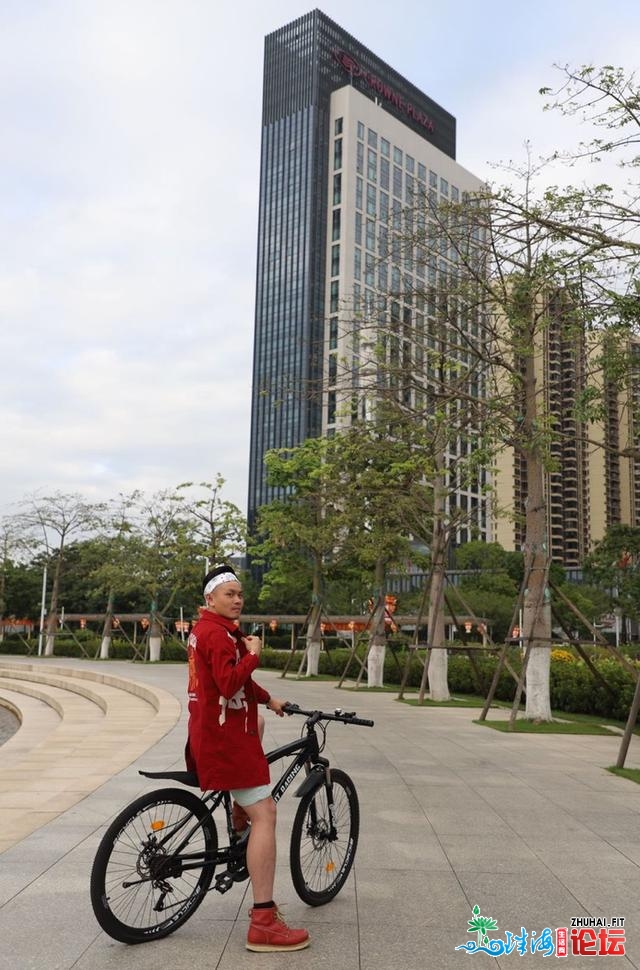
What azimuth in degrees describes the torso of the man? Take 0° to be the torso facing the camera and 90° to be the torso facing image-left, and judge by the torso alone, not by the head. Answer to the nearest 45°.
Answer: approximately 270°

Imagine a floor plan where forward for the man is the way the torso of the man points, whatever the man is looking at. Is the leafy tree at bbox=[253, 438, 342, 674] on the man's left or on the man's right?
on the man's left

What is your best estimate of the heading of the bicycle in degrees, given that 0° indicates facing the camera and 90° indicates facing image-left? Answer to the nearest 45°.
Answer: approximately 225°
